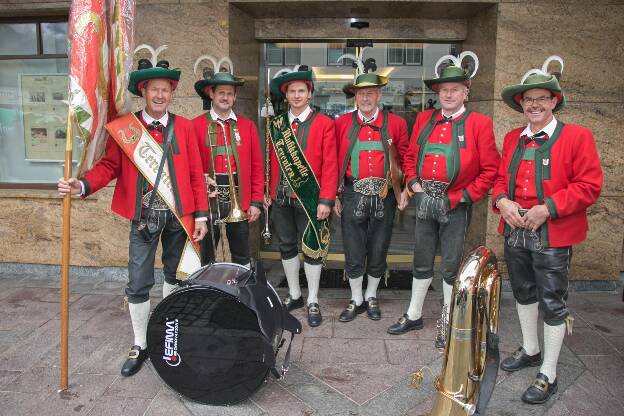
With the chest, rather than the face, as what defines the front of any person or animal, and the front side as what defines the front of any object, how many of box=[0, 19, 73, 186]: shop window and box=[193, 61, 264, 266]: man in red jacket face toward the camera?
2

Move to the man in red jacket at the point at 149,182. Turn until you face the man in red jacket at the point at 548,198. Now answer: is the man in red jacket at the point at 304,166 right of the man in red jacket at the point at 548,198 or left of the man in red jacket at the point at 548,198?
left

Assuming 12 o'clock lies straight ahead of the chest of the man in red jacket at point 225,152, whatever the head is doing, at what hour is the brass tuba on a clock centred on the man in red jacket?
The brass tuba is roughly at 11 o'clock from the man in red jacket.

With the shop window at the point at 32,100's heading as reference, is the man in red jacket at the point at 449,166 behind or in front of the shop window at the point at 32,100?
in front

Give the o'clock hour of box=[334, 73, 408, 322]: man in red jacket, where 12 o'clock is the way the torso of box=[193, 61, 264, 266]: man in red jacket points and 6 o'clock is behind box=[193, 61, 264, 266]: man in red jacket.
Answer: box=[334, 73, 408, 322]: man in red jacket is roughly at 9 o'clock from box=[193, 61, 264, 266]: man in red jacket.

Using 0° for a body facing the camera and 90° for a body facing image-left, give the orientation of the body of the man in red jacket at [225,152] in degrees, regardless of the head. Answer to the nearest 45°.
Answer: approximately 0°

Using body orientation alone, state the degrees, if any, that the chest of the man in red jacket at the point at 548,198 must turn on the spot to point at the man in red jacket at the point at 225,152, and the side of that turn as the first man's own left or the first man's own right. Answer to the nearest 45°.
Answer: approximately 45° to the first man's own right

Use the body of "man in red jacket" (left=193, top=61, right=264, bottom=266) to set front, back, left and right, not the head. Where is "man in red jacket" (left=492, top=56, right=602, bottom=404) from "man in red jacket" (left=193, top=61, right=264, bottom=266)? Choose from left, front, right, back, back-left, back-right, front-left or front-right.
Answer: front-left

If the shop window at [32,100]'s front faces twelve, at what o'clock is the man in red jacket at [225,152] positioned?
The man in red jacket is roughly at 11 o'clock from the shop window.

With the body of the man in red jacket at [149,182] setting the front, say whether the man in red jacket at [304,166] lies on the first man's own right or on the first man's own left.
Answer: on the first man's own left
